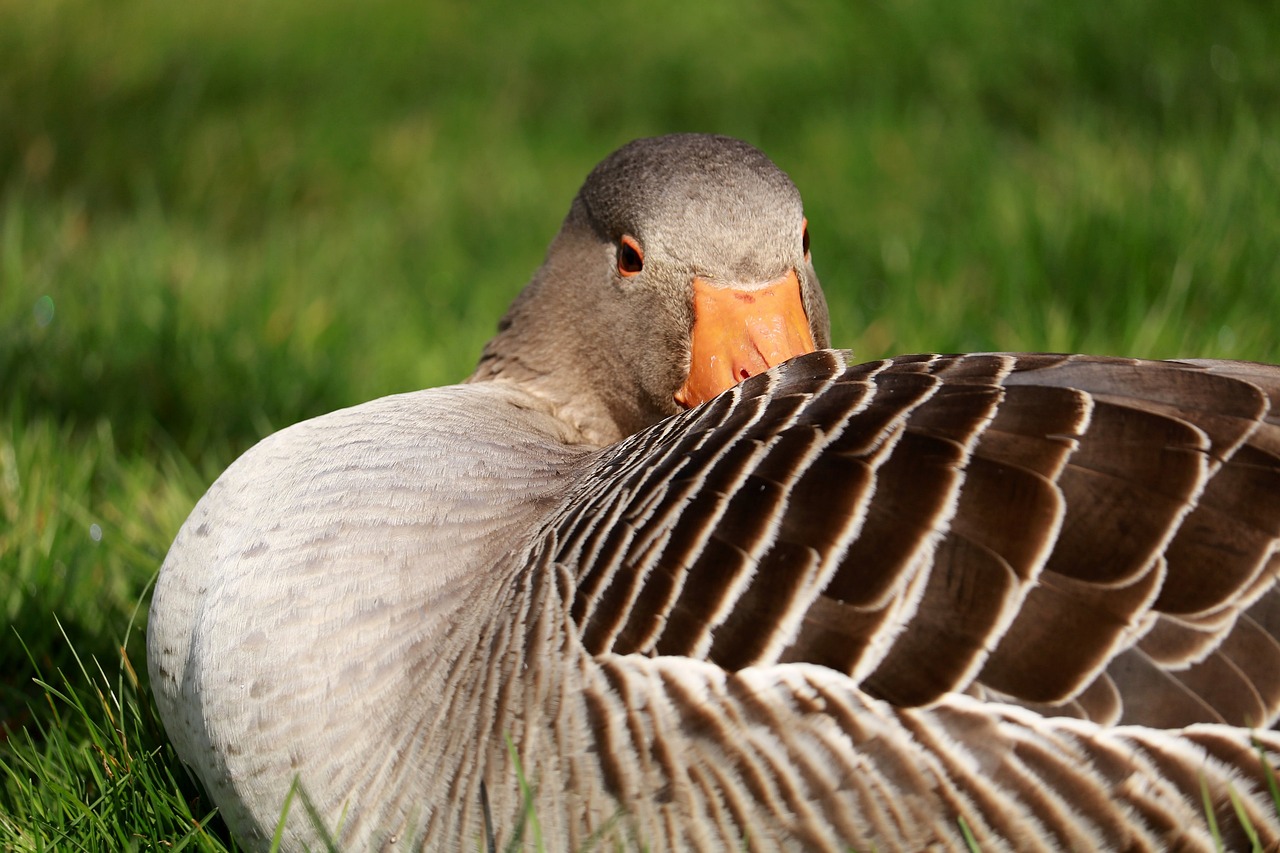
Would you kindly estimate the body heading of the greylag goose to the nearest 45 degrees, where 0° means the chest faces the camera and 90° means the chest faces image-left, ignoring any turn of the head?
approximately 90°
